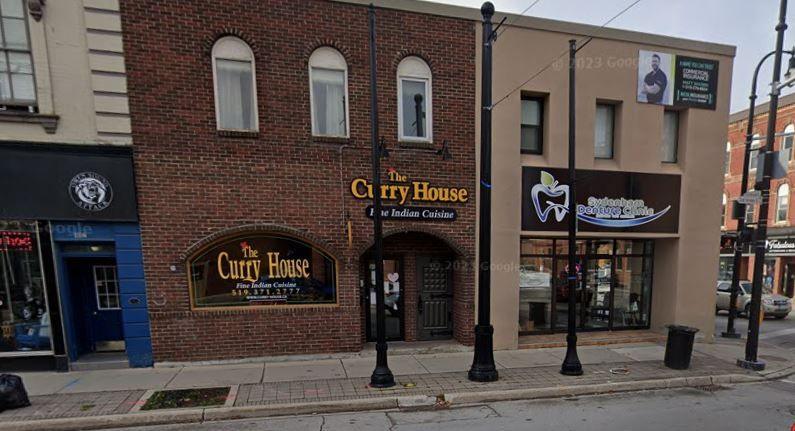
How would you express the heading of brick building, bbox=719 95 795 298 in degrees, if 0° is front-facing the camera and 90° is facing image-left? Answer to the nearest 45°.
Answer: approximately 45°

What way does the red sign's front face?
toward the camera

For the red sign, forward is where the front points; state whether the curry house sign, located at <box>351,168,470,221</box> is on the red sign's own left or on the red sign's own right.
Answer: on the red sign's own left

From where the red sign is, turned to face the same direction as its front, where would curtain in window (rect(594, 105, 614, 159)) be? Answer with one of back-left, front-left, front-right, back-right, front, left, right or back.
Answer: front-left

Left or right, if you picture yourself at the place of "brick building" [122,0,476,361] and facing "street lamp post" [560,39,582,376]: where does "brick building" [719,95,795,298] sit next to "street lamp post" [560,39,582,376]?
left

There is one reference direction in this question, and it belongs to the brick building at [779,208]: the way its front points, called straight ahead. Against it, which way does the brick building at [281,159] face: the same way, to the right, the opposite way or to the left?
to the left

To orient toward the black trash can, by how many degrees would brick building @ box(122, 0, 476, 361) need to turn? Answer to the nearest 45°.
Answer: approximately 90° to its left

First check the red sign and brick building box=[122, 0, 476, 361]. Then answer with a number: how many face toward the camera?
2

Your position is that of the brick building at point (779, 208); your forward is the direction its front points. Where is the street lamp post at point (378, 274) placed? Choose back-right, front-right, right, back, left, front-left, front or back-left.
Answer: front-left

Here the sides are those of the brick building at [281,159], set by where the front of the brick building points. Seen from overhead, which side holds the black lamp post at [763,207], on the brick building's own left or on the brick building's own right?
on the brick building's own left

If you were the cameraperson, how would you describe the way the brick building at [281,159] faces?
facing the viewer

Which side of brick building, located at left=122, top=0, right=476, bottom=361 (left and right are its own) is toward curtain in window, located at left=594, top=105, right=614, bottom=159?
left
